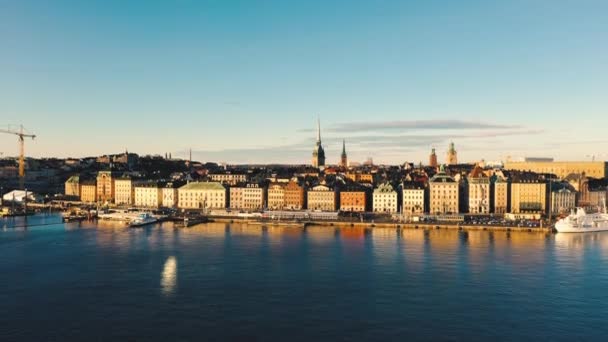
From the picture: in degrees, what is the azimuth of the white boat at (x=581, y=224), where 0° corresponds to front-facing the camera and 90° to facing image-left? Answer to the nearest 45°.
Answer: approximately 90°

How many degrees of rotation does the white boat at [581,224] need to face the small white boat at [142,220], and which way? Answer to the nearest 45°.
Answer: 0° — it already faces it
